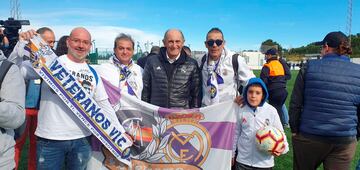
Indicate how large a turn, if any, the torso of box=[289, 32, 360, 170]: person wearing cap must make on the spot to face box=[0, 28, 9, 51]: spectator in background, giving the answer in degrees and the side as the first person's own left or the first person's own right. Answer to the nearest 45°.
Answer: approximately 135° to the first person's own left

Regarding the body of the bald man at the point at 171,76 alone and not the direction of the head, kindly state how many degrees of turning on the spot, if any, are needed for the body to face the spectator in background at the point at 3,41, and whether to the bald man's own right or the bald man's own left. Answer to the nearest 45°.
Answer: approximately 90° to the bald man's own right

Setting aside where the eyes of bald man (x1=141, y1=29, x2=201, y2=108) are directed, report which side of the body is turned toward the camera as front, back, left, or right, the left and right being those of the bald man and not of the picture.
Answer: front

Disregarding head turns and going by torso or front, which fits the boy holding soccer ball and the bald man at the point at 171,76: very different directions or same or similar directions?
same or similar directions

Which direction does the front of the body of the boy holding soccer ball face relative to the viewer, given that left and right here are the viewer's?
facing the viewer

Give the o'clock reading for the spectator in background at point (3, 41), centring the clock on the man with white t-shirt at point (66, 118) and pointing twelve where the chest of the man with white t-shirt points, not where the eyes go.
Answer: The spectator in background is roughly at 4 o'clock from the man with white t-shirt.

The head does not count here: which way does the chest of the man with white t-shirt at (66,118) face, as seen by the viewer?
toward the camera

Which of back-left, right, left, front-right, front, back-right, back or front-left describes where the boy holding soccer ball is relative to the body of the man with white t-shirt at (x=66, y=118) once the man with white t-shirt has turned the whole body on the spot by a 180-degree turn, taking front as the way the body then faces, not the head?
right

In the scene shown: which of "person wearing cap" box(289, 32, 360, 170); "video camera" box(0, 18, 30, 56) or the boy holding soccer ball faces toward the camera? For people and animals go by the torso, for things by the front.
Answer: the boy holding soccer ball

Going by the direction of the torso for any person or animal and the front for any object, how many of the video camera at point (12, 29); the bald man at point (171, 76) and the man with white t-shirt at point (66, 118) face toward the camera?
2
